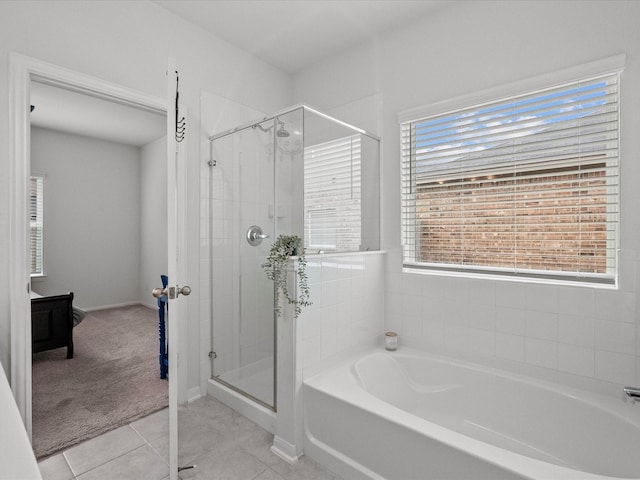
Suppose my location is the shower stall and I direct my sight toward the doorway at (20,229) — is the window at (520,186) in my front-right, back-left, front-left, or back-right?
back-left

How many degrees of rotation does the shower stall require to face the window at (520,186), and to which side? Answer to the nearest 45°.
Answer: approximately 135° to its left

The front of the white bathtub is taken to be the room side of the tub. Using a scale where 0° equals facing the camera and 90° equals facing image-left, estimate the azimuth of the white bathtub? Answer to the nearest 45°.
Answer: approximately 45°

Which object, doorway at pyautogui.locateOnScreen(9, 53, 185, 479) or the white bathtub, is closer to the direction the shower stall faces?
the doorway

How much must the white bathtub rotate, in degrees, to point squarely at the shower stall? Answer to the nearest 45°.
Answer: approximately 45° to its right

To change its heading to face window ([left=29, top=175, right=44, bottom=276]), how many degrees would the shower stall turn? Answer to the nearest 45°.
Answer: approximately 45° to its right

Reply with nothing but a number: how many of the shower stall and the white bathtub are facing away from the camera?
0
